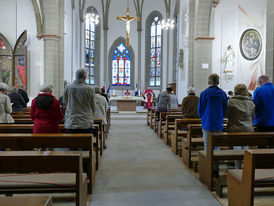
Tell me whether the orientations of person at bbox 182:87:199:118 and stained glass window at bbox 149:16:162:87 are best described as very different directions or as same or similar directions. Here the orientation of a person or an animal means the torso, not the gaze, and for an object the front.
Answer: very different directions

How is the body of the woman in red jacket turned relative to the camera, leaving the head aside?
away from the camera

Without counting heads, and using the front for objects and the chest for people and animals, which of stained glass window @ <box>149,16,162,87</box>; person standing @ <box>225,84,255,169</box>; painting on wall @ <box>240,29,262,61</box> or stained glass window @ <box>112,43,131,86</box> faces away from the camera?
the person standing

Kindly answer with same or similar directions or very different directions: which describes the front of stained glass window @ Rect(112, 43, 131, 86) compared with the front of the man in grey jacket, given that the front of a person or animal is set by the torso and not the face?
very different directions

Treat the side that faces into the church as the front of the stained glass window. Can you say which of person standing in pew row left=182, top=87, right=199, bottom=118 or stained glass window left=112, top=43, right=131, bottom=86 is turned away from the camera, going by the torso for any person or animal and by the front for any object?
the person standing in pew row

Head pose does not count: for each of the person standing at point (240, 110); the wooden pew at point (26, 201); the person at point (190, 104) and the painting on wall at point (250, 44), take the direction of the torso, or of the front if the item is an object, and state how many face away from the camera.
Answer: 3

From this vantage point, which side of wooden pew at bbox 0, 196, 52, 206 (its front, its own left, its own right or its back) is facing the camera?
back

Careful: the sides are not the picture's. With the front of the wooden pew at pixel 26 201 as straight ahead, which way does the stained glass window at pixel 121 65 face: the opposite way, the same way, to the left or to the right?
the opposite way

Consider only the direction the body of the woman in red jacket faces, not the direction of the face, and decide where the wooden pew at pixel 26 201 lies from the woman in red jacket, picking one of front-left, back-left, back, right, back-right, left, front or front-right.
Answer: back

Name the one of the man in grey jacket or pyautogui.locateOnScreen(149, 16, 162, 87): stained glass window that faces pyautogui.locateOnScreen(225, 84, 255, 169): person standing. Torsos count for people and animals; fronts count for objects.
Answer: the stained glass window

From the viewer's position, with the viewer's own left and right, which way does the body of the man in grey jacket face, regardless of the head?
facing away from the viewer

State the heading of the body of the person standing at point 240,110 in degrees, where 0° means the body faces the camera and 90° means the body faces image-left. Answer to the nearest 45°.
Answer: approximately 180°

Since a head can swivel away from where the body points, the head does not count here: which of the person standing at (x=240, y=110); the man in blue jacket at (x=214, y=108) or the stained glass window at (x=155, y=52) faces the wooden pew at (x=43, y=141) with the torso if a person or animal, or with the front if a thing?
the stained glass window

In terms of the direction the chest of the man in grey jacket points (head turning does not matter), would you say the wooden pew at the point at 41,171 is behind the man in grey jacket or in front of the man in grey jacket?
behind

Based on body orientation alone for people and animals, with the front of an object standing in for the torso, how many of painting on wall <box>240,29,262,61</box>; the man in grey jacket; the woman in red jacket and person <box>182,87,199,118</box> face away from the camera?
3
